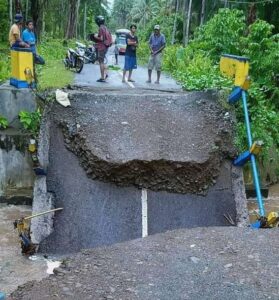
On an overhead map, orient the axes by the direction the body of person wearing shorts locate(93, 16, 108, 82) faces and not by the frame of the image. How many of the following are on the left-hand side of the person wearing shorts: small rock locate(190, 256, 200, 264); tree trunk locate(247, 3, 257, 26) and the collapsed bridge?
2

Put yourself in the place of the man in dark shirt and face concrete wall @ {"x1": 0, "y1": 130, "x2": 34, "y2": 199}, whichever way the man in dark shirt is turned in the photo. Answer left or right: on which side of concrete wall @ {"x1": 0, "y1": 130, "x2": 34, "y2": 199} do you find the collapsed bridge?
left
